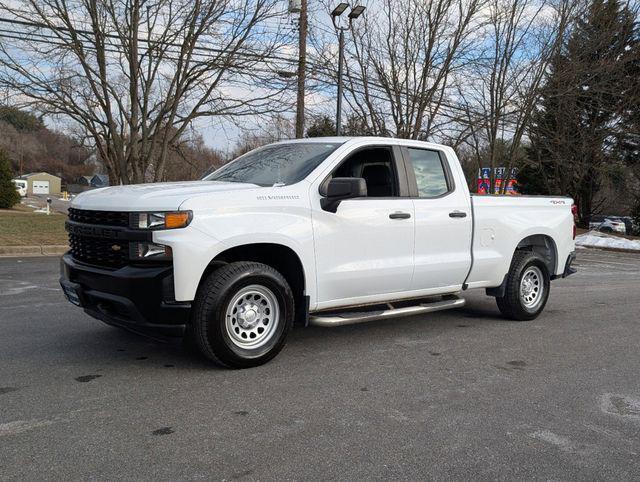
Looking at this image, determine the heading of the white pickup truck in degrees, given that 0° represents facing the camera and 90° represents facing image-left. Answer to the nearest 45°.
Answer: approximately 45°

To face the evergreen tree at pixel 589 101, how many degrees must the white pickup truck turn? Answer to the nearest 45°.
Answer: approximately 180°

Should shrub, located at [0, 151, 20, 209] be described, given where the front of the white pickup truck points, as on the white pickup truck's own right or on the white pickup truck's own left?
on the white pickup truck's own right
